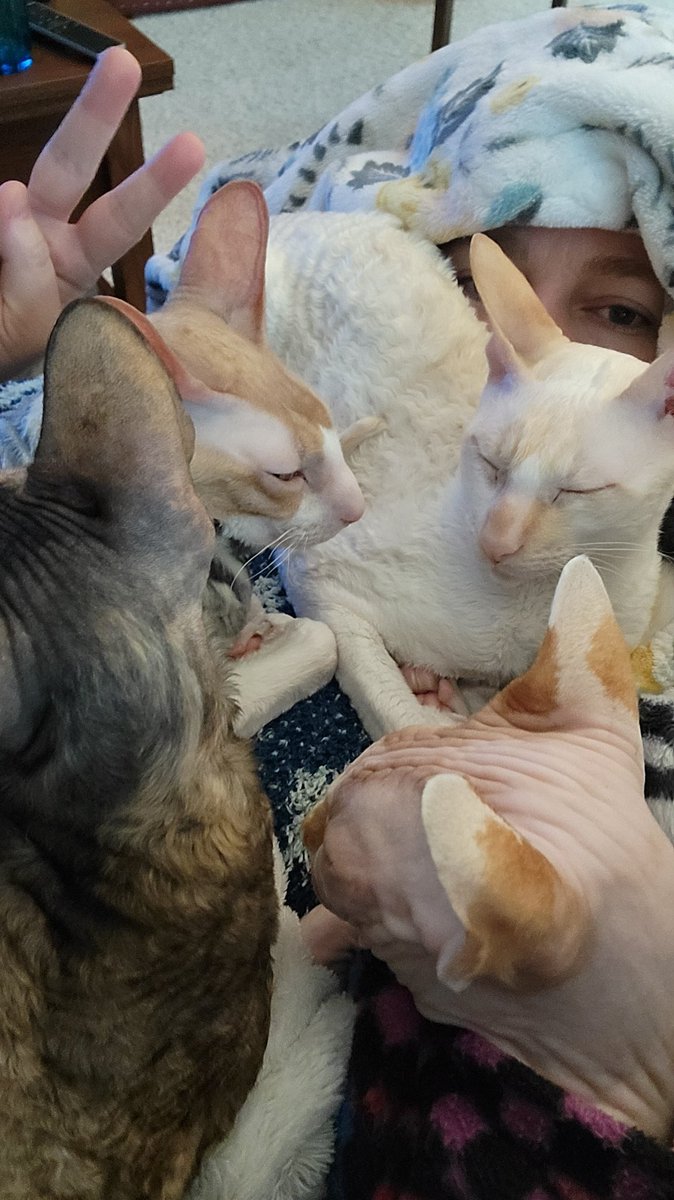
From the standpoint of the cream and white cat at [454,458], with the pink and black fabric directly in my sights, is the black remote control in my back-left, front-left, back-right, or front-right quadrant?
back-right

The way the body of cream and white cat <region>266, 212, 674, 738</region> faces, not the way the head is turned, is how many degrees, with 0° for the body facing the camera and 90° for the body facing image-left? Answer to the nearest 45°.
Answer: approximately 315°

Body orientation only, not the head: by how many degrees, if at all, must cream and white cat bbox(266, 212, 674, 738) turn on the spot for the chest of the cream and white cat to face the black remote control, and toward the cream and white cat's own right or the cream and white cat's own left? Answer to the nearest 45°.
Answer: approximately 180°

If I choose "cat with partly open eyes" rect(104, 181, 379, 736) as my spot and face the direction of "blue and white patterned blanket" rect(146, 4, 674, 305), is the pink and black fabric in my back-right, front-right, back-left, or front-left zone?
back-right

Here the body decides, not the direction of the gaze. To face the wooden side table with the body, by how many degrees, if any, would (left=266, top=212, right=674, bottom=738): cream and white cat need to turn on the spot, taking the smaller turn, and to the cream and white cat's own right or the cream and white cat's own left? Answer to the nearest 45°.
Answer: approximately 180°

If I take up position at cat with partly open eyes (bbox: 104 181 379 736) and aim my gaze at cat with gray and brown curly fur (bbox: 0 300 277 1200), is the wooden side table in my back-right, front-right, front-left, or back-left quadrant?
back-right
